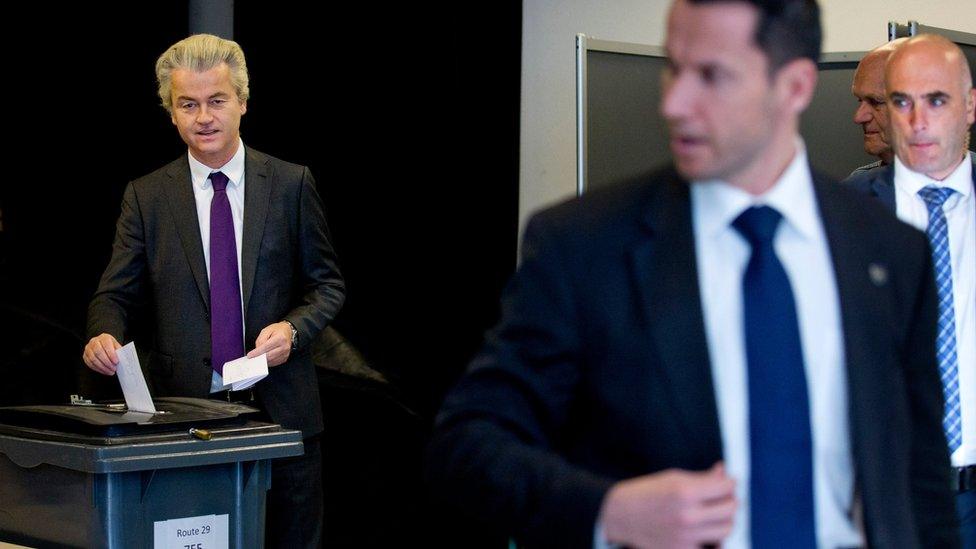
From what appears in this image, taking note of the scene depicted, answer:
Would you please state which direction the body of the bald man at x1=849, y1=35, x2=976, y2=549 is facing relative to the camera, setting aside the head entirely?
toward the camera

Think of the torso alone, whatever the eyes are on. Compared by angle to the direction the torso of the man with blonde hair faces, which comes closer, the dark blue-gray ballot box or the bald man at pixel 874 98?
the dark blue-gray ballot box

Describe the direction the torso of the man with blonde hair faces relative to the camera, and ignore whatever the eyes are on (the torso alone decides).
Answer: toward the camera

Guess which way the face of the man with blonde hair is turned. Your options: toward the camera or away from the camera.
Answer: toward the camera

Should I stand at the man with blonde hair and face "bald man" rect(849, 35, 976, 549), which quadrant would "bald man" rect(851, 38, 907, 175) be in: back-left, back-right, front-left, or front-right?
front-left

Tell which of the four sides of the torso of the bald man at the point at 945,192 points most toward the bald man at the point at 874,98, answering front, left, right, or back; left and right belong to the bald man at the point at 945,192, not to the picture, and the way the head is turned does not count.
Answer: back

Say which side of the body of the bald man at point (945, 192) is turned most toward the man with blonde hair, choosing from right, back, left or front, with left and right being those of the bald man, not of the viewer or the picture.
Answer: right

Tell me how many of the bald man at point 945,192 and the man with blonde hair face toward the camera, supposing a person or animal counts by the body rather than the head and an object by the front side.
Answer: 2

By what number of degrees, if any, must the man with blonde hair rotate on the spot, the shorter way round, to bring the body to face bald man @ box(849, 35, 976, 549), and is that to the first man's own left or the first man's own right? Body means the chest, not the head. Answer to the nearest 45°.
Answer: approximately 45° to the first man's own left
